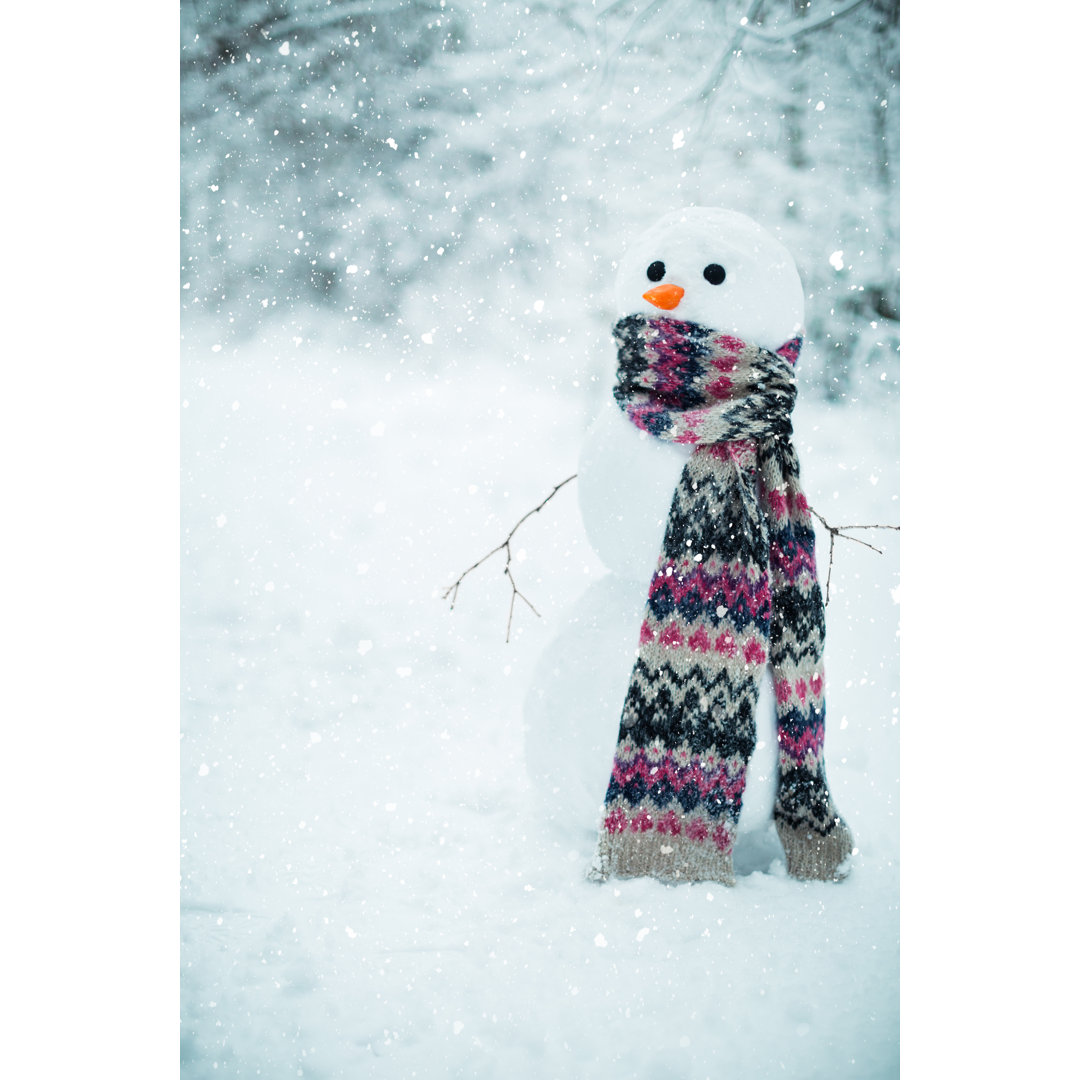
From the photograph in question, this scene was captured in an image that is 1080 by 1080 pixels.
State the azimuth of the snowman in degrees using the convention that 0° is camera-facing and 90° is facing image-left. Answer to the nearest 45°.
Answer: approximately 45°
